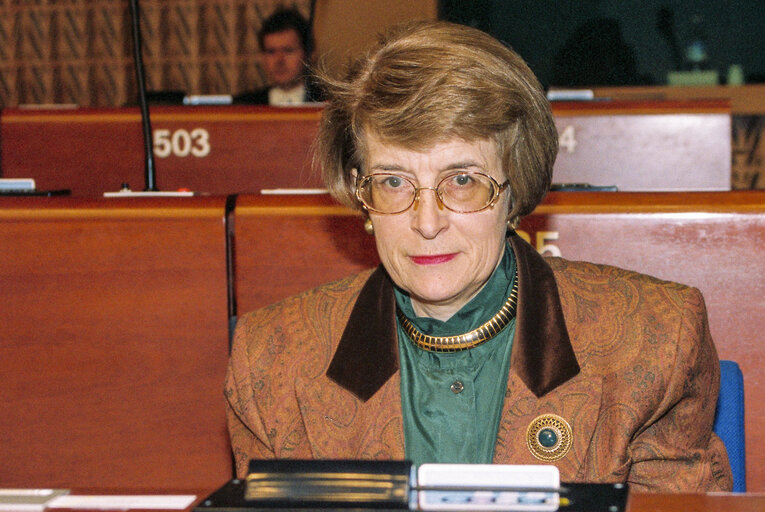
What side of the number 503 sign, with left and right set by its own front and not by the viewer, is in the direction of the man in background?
back

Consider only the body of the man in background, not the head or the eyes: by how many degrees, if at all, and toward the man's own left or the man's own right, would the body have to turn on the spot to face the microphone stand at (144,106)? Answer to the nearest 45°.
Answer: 0° — they already face it

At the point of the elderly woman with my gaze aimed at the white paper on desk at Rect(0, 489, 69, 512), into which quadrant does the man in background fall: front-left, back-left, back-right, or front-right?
back-right

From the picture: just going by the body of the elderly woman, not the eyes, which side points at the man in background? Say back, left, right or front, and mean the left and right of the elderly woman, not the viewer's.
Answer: back

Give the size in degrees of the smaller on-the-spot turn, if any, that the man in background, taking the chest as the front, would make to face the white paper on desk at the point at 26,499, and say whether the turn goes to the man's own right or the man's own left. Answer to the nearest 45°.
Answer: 0° — they already face it

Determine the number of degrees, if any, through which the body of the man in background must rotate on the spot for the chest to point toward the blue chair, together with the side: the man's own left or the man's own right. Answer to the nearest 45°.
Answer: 0° — they already face it
